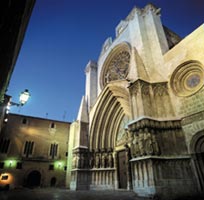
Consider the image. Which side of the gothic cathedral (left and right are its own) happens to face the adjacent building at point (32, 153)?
right

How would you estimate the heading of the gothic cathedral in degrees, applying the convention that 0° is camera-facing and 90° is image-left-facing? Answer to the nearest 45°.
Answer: approximately 45°

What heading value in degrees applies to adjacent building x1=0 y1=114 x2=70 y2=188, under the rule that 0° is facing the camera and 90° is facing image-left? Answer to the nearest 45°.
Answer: approximately 0°

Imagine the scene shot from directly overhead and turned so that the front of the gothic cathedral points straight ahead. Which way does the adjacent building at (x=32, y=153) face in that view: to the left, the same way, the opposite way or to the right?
to the left
